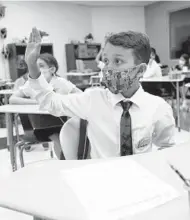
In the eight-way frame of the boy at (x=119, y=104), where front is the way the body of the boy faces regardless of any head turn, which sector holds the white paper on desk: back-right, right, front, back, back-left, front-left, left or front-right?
front

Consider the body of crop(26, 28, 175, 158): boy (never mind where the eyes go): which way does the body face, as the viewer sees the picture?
toward the camera
